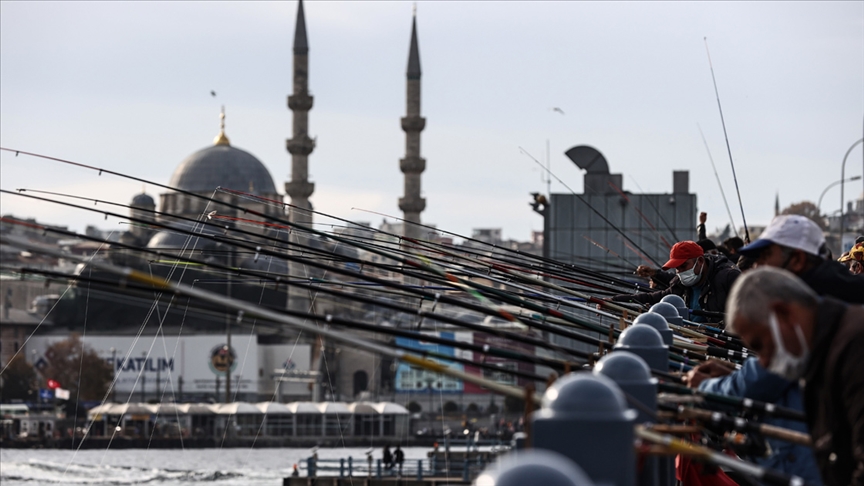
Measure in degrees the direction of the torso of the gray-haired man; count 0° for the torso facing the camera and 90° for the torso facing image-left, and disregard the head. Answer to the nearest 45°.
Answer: approximately 90°

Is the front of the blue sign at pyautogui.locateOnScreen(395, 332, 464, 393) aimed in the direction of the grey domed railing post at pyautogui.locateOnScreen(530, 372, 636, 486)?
yes

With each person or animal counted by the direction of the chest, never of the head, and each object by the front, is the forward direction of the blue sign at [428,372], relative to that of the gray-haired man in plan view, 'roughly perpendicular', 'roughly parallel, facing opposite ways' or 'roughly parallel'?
roughly perpendicular

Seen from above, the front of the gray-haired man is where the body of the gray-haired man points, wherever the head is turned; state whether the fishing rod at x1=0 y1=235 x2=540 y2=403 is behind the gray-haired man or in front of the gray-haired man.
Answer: in front

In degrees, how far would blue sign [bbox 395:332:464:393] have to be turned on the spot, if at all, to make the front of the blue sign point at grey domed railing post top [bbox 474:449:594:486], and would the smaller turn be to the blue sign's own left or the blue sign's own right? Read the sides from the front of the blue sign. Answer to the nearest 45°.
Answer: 0° — it already faces it

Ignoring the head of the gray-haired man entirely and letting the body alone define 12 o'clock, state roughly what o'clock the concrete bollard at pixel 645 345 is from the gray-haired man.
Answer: The concrete bollard is roughly at 2 o'clock from the gray-haired man.

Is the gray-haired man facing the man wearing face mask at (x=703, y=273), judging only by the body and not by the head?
no

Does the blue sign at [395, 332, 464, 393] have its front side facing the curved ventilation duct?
no

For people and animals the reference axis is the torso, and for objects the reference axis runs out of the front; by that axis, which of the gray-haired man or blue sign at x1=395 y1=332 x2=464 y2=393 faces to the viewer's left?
the gray-haired man

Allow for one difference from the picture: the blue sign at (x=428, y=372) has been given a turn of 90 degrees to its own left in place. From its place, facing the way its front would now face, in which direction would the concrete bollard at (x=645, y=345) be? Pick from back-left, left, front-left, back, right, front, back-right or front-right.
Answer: right

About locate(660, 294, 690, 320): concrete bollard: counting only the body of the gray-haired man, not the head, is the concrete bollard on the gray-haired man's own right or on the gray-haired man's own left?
on the gray-haired man's own right

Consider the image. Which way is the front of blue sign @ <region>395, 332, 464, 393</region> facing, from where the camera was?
facing the viewer

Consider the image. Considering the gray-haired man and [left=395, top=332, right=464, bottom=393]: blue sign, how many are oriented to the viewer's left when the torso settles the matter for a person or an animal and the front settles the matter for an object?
1

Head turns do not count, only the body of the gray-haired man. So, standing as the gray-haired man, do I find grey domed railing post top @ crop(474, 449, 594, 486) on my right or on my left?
on my left
